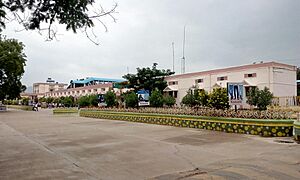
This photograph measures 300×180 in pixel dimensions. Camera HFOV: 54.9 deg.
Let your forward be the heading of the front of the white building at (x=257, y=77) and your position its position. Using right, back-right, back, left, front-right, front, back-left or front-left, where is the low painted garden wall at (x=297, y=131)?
front-left

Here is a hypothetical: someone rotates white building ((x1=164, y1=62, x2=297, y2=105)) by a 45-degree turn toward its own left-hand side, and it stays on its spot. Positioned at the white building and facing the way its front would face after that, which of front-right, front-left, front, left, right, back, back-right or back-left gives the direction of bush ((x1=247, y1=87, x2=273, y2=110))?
front

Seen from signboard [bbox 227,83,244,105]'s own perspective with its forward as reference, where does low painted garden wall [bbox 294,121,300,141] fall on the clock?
The low painted garden wall is roughly at 11 o'clock from the signboard.

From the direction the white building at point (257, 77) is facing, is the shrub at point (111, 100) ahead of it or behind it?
ahead

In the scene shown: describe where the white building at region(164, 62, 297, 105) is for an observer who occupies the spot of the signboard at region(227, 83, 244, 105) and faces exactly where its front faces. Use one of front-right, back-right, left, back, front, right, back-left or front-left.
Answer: back

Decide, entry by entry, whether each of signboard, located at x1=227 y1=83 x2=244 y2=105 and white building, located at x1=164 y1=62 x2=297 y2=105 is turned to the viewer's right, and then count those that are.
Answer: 0

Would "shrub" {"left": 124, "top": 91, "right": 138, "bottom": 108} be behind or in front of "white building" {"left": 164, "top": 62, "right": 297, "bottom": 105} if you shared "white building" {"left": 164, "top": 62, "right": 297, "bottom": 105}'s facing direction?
in front

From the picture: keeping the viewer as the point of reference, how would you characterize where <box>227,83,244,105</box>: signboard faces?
facing the viewer

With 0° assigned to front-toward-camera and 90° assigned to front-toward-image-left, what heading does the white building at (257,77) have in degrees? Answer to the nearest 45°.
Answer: approximately 45°

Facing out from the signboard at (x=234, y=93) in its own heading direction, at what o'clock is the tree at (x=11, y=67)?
The tree is roughly at 4 o'clock from the signboard.

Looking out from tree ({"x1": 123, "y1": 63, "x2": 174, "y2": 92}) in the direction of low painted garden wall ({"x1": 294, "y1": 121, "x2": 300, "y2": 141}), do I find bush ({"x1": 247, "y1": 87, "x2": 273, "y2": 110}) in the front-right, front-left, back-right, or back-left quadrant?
front-left
